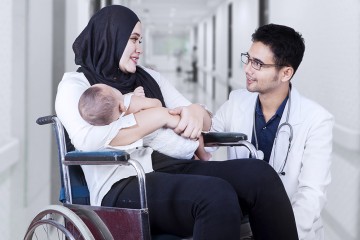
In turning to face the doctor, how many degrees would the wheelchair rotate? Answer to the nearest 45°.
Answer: approximately 90° to its left

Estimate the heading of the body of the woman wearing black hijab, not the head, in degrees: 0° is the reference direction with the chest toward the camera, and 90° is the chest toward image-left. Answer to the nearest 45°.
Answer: approximately 315°

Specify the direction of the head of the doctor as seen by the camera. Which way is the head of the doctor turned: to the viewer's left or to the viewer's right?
to the viewer's left

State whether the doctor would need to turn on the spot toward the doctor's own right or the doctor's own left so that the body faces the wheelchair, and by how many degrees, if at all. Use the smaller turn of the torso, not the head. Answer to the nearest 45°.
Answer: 0° — they already face it

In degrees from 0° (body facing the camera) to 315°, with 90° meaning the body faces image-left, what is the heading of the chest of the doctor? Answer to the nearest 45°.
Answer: approximately 45°
